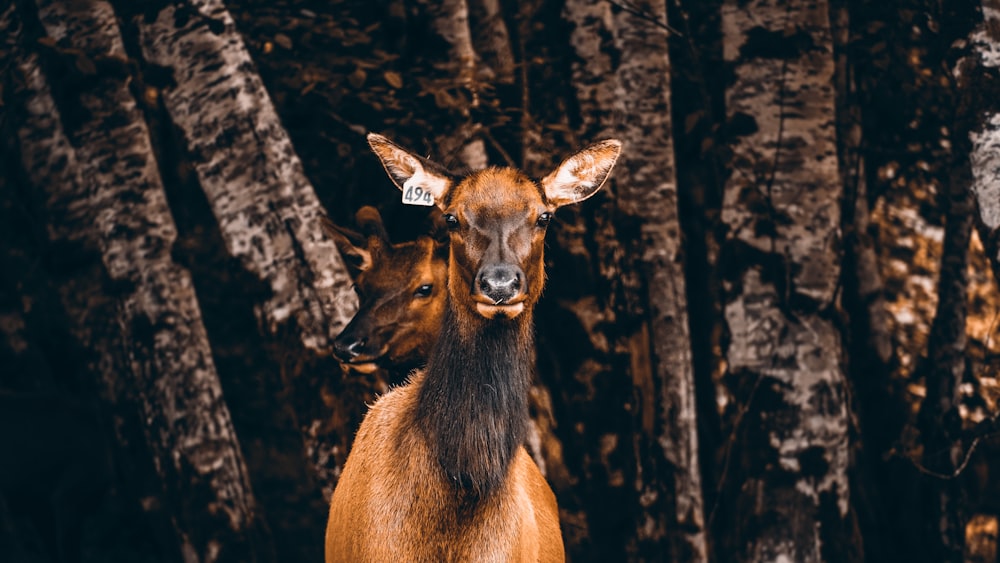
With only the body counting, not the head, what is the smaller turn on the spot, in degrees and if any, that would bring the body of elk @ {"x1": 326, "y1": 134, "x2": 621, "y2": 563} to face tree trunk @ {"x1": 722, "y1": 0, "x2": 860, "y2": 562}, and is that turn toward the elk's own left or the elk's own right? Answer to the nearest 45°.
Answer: approximately 135° to the elk's own left

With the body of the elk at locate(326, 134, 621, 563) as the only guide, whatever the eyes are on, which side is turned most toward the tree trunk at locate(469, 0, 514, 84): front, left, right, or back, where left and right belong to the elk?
back

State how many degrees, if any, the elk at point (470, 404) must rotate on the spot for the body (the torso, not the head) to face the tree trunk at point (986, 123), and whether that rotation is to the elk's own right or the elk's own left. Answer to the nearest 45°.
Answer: approximately 135° to the elk's own left

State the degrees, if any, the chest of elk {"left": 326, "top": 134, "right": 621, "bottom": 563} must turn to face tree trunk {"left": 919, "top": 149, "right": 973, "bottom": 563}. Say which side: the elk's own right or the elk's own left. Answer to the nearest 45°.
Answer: approximately 135° to the elk's own left

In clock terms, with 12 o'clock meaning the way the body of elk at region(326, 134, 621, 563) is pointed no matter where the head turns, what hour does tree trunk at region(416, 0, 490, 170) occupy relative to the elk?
The tree trunk is roughly at 6 o'clock from the elk.

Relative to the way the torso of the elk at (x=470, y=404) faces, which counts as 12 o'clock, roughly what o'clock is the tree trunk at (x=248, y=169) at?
The tree trunk is roughly at 5 o'clock from the elk.

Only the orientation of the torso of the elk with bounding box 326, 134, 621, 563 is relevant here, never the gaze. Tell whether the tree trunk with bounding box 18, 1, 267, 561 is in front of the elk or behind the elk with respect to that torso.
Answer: behind

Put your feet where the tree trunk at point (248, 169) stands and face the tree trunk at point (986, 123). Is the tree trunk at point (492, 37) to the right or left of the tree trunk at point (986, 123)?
left

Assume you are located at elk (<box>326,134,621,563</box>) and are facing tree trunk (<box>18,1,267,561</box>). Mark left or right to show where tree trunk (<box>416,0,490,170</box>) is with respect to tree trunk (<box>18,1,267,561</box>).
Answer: right

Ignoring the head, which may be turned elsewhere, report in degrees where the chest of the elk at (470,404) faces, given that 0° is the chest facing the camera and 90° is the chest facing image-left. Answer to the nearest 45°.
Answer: approximately 0°
